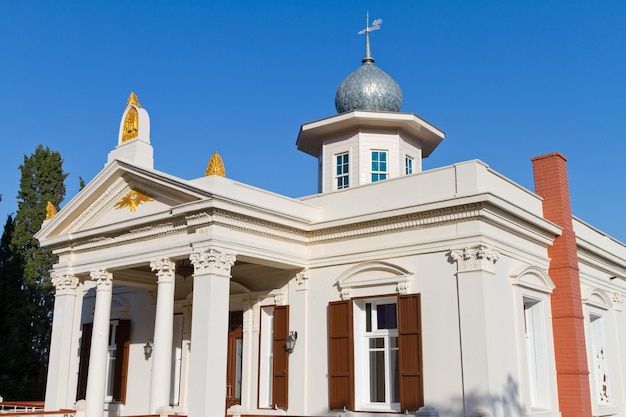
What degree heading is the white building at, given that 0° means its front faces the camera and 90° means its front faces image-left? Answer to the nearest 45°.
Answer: approximately 45°

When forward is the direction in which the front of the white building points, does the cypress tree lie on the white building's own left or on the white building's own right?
on the white building's own right

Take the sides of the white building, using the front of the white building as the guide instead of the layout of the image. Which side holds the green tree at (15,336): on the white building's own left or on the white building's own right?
on the white building's own right
